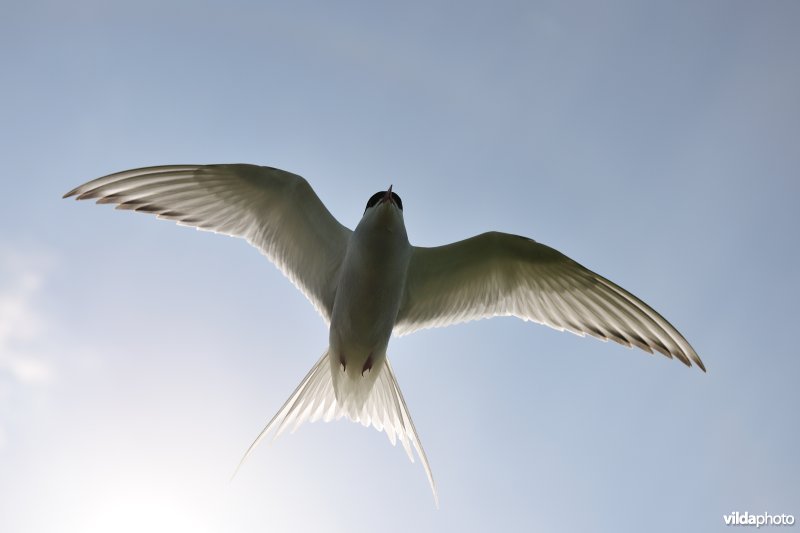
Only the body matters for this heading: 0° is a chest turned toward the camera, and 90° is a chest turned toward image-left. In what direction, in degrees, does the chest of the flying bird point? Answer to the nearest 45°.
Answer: approximately 0°
